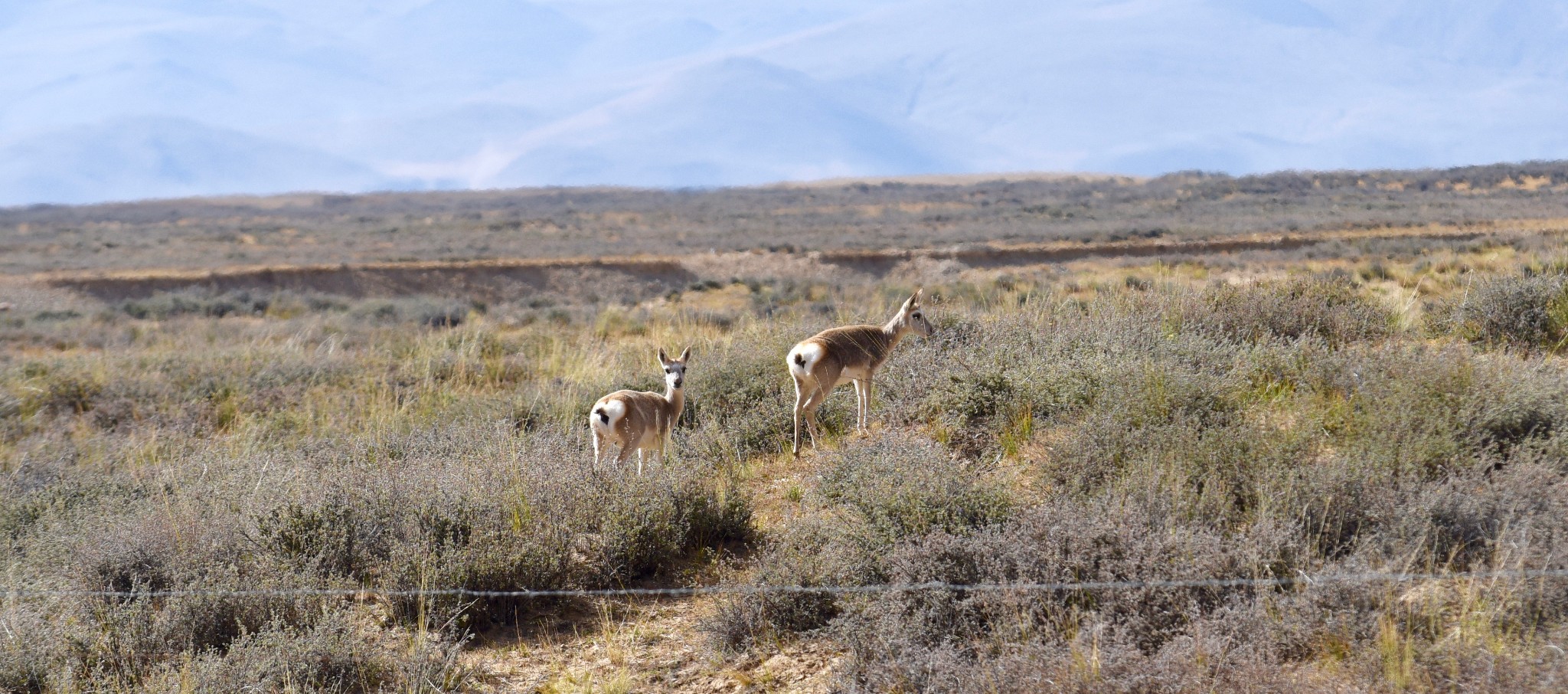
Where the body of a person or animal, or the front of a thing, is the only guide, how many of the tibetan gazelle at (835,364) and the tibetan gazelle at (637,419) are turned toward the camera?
0

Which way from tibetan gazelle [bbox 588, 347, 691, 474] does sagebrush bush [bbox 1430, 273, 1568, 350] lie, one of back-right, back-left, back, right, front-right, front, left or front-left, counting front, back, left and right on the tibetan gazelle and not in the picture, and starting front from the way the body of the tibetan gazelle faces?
front-right

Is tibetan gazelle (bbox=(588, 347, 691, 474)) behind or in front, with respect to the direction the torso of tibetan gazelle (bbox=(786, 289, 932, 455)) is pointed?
behind

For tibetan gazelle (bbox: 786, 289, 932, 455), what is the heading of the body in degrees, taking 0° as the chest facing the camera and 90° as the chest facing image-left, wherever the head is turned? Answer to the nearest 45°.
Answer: approximately 225°

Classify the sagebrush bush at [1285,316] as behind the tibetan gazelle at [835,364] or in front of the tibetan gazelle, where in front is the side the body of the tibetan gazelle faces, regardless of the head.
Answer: in front

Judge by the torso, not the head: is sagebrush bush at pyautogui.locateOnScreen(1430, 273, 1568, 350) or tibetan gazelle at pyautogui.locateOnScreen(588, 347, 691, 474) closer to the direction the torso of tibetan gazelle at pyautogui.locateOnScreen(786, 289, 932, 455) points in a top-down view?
the sagebrush bush

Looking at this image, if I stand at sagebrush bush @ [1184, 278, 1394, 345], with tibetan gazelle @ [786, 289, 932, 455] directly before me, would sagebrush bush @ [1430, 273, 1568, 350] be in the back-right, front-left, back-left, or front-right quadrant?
back-left

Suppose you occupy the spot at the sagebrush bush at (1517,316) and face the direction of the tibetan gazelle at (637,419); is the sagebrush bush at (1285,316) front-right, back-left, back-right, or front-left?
front-right

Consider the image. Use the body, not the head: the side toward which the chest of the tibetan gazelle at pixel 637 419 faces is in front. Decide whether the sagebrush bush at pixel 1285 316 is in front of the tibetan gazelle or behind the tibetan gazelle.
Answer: in front

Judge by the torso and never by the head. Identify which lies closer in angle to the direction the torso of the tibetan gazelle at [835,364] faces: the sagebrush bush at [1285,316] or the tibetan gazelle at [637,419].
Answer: the sagebrush bush

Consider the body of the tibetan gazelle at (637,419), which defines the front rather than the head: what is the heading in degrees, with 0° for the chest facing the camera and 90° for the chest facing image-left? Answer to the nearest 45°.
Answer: approximately 225°
